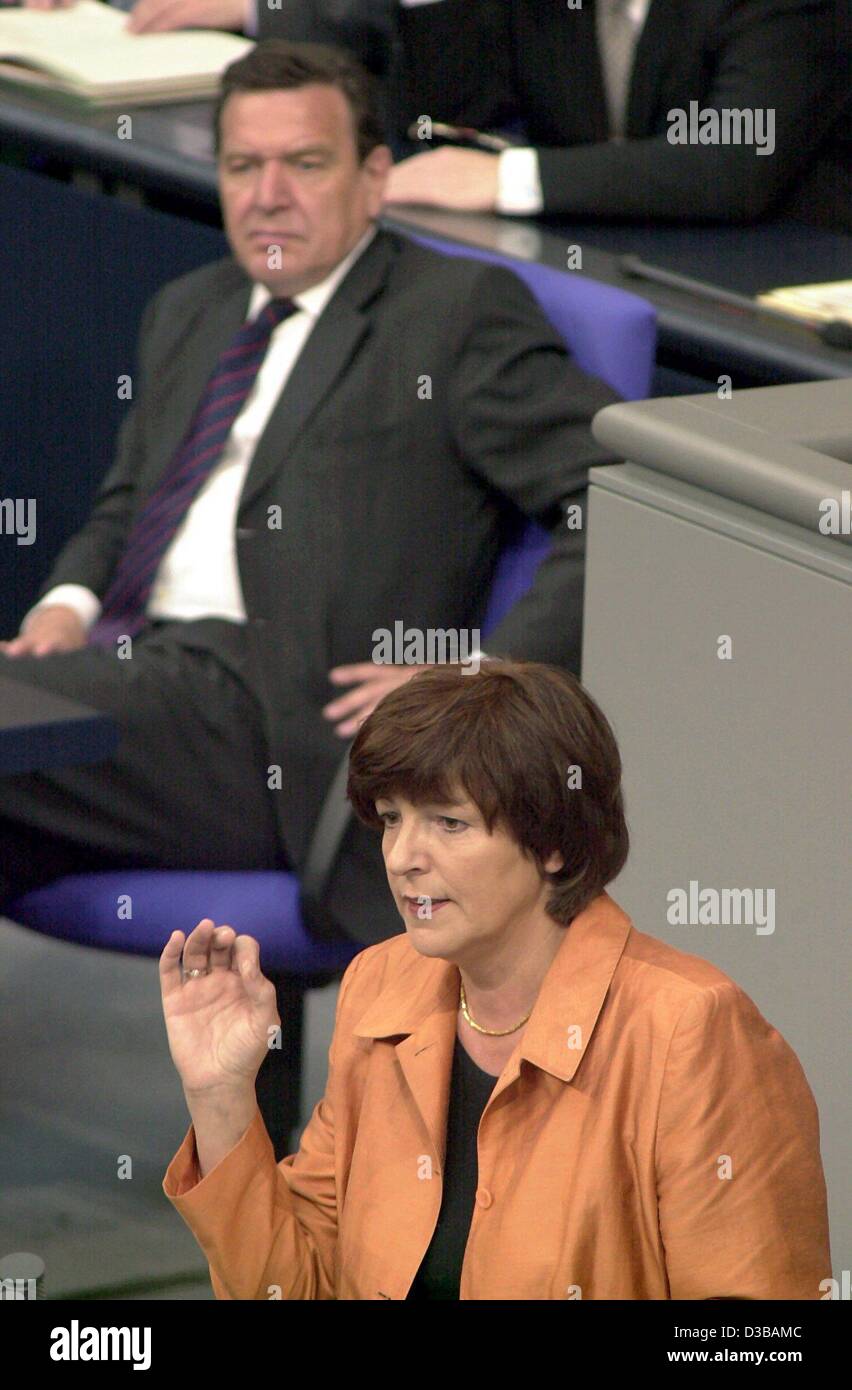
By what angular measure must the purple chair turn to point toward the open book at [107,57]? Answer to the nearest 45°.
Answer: approximately 135° to its right

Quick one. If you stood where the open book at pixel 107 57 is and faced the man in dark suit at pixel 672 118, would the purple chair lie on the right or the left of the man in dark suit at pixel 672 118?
right

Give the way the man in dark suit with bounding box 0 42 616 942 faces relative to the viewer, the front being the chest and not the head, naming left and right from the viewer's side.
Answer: facing the viewer and to the left of the viewer

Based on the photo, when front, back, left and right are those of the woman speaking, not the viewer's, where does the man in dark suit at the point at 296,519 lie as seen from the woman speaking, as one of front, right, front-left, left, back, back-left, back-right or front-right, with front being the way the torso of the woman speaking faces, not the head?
back-right

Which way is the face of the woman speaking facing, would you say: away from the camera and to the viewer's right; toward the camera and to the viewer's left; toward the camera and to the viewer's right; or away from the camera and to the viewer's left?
toward the camera and to the viewer's left

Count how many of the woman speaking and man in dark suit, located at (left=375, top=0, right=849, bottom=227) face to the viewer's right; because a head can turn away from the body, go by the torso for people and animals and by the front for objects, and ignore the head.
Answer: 0

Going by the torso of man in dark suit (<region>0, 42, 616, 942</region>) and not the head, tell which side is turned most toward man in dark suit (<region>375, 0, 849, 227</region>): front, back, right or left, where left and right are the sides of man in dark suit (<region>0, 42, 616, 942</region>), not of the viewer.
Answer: back

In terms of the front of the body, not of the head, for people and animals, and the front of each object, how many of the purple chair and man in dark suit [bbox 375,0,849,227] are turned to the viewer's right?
0

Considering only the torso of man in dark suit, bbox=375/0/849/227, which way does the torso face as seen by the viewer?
toward the camera

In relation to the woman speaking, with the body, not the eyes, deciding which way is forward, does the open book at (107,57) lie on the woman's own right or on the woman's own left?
on the woman's own right

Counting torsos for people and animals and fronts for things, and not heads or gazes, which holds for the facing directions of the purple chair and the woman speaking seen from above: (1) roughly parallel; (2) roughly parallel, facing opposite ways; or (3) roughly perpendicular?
roughly parallel

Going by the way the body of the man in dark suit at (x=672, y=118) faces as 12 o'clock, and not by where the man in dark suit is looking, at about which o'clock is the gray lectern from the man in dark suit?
The gray lectern is roughly at 12 o'clock from the man in dark suit.

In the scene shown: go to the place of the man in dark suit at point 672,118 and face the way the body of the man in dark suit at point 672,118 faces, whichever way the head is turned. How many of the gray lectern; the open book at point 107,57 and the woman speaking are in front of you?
2
